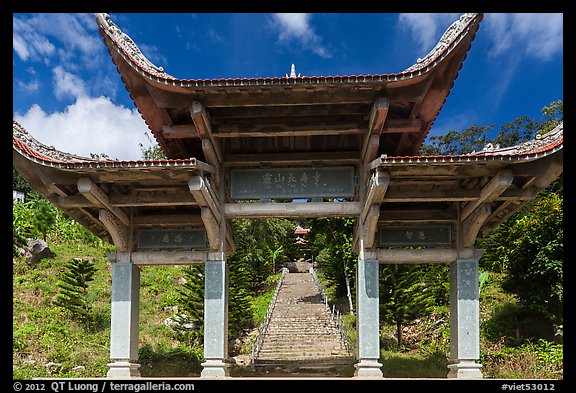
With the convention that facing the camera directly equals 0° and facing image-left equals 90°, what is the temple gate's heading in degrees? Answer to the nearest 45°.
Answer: approximately 0°

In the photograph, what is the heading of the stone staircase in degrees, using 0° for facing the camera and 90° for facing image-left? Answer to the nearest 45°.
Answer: approximately 0°

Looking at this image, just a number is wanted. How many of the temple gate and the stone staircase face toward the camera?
2

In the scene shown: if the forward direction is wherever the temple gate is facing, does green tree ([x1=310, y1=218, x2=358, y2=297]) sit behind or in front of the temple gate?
behind

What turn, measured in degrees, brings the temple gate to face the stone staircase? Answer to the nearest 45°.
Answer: approximately 180°

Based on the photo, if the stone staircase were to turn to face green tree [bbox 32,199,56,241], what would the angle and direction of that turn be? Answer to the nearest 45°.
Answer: approximately 135° to its right
